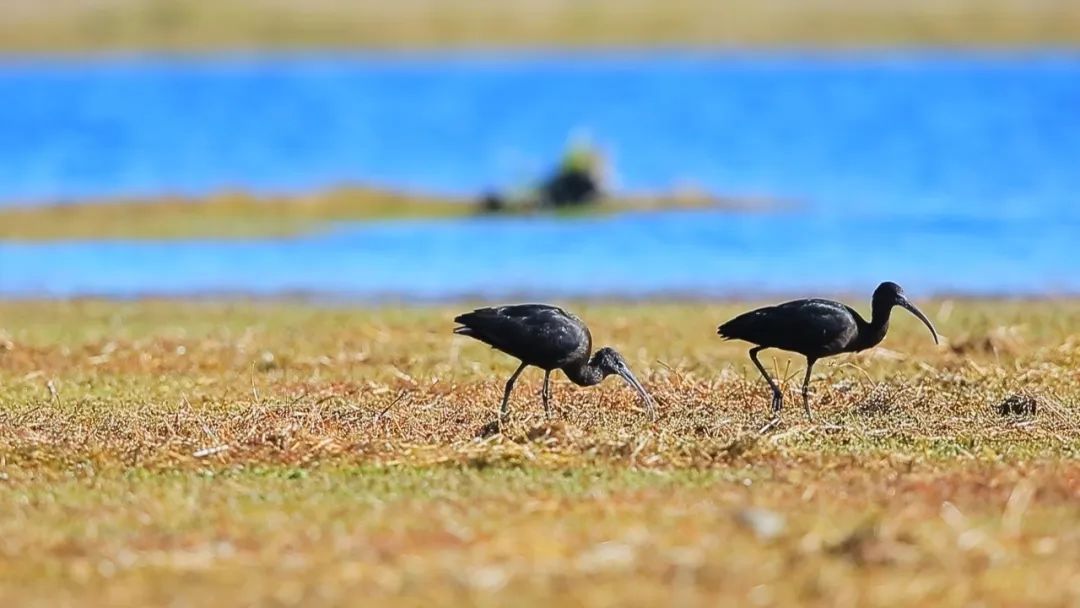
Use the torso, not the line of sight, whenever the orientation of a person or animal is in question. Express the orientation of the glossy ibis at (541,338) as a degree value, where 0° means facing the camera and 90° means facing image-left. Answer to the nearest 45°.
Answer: approximately 270°

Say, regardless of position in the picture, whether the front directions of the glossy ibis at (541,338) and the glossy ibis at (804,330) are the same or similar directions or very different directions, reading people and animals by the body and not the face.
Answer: same or similar directions

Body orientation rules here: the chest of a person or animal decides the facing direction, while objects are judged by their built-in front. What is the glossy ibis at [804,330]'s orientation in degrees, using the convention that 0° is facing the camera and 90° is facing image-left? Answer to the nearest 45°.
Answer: approximately 270°

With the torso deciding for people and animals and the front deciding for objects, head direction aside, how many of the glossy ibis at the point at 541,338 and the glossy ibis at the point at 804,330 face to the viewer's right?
2

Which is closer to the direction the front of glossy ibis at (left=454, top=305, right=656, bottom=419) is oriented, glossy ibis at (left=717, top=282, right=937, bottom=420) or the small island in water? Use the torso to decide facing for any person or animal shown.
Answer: the glossy ibis

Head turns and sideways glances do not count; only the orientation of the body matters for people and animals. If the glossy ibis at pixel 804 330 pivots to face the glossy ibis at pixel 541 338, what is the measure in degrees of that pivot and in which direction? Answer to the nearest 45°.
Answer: approximately 180°

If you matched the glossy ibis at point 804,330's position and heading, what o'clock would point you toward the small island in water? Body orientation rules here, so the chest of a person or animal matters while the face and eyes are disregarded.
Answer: The small island in water is roughly at 8 o'clock from the glossy ibis.

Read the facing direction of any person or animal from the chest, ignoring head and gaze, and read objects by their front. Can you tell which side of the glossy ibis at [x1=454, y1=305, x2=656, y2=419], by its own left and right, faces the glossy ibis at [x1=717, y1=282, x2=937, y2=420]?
front
